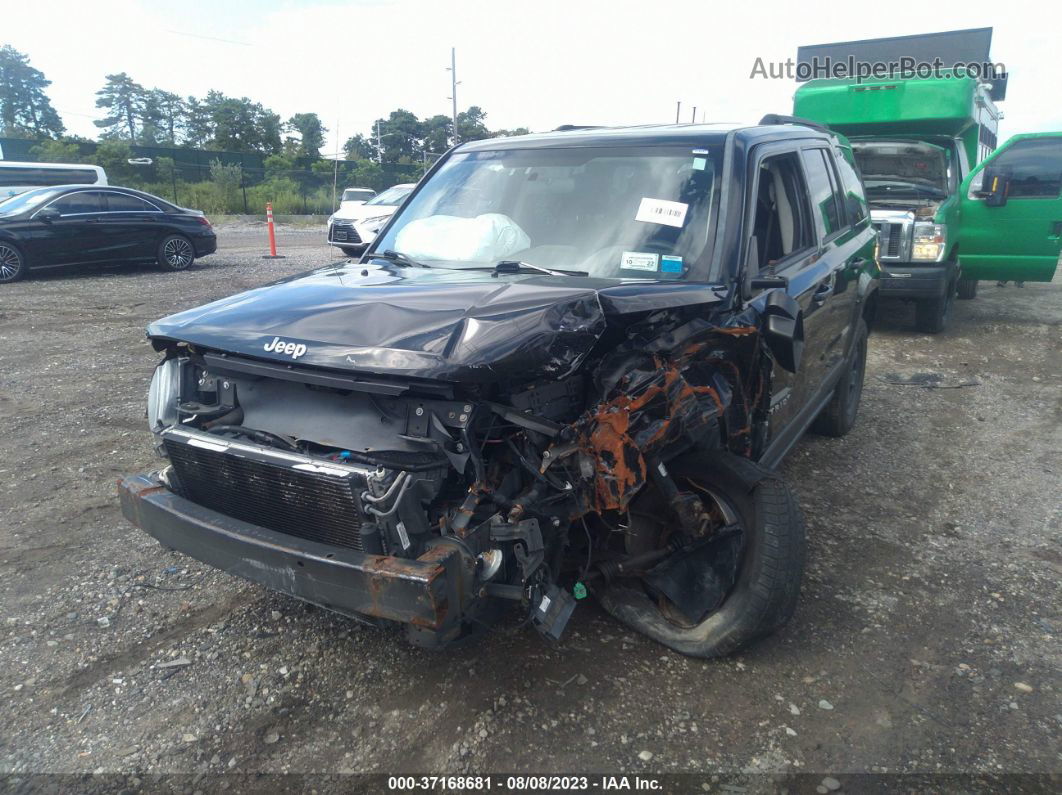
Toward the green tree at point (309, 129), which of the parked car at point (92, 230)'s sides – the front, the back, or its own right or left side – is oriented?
right

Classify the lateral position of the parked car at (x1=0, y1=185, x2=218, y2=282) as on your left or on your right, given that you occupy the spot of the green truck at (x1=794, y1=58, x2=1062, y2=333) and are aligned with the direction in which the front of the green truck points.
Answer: on your right

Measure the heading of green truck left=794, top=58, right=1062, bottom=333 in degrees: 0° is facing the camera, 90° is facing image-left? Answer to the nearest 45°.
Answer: approximately 0°

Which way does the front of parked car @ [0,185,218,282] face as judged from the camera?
facing to the left of the viewer

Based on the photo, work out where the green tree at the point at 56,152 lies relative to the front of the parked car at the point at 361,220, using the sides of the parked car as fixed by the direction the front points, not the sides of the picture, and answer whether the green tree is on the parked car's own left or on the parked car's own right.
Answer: on the parked car's own right

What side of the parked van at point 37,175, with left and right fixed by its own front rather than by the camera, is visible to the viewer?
left

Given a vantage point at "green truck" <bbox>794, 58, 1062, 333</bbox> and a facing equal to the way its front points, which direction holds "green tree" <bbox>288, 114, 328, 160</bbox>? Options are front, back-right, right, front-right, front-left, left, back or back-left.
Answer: back-right

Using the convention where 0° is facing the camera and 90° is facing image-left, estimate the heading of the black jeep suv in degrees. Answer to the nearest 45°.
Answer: approximately 45°

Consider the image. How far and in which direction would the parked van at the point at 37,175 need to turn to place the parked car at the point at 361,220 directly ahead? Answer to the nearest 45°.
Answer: approximately 135° to its left

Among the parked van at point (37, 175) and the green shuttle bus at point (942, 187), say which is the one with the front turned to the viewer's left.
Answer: the parked van
